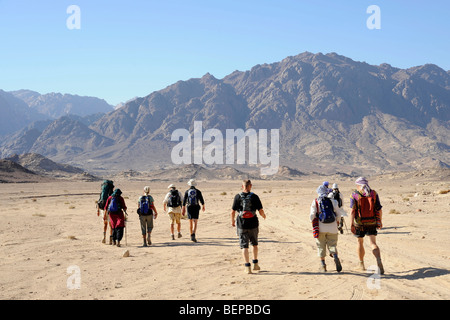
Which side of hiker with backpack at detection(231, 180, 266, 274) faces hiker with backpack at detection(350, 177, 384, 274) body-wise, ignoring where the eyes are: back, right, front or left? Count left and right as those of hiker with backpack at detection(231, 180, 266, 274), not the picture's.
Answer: right

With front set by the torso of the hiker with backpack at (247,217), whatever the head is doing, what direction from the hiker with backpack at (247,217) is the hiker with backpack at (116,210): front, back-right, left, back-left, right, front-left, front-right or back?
front-left

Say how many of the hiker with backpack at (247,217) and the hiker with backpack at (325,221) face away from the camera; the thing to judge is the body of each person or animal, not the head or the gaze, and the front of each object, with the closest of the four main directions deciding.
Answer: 2

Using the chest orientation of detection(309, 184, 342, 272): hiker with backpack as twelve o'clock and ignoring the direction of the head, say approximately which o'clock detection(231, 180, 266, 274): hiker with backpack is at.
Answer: detection(231, 180, 266, 274): hiker with backpack is roughly at 9 o'clock from detection(309, 184, 342, 272): hiker with backpack.

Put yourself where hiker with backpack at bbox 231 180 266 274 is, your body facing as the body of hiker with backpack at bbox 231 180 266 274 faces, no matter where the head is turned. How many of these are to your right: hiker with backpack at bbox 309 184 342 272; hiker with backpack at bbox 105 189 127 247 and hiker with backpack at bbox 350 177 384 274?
2

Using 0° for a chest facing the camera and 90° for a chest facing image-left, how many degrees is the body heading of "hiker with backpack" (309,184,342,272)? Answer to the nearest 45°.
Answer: approximately 180°

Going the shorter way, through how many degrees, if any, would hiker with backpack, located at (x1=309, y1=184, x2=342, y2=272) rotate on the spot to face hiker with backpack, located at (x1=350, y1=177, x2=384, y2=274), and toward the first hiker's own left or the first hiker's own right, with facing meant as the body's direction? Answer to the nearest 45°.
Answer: approximately 90° to the first hiker's own right

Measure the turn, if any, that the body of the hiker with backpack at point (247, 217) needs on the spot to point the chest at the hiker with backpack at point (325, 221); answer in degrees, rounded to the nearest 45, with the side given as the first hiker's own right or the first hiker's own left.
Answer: approximately 90° to the first hiker's own right

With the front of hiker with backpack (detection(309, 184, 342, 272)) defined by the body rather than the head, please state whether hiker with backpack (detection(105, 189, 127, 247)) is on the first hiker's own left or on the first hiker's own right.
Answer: on the first hiker's own left

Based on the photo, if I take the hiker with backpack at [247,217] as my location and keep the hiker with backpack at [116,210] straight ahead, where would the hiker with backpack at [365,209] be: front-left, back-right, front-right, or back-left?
back-right

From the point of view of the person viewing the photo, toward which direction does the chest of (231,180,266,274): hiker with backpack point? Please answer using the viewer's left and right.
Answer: facing away from the viewer
